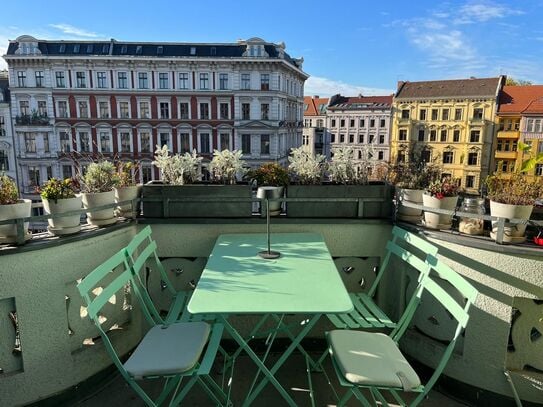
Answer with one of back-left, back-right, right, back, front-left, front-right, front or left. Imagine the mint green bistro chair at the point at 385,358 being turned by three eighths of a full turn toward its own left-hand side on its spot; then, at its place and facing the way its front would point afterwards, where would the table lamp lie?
back

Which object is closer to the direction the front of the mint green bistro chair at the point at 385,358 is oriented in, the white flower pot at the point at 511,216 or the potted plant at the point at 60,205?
the potted plant

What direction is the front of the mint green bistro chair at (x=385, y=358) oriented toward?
to the viewer's left

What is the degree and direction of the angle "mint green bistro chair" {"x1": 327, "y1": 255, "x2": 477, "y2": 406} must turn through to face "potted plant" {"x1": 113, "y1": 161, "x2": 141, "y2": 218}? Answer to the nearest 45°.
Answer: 0° — it already faces it

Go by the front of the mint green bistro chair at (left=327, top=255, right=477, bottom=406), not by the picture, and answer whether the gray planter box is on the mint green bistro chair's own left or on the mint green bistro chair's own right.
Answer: on the mint green bistro chair's own right

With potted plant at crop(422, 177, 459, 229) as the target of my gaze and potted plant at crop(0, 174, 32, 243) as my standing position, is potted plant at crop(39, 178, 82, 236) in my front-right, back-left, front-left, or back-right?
front-left

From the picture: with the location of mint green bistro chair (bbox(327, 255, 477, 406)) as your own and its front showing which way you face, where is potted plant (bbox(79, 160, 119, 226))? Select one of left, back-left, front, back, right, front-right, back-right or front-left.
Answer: front

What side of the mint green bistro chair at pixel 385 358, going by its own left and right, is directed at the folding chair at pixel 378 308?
right

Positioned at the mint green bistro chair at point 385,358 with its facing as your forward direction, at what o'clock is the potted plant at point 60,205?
The potted plant is roughly at 12 o'clock from the mint green bistro chair.

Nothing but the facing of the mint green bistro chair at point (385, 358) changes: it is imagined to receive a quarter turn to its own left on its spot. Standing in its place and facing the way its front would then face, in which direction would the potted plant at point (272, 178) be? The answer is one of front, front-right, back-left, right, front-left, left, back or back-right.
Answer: back-right

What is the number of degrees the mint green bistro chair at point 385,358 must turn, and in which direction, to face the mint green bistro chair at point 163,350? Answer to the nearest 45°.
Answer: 0° — it already faces it

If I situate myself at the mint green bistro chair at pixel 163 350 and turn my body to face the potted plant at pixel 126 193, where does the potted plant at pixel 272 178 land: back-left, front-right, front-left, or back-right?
front-right

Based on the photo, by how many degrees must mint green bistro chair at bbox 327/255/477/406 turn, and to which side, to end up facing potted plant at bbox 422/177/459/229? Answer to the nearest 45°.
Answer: approximately 90° to its right

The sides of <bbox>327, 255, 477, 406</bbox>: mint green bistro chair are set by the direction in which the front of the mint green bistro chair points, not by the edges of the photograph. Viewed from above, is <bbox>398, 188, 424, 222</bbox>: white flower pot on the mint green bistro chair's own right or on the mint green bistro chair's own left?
on the mint green bistro chair's own right

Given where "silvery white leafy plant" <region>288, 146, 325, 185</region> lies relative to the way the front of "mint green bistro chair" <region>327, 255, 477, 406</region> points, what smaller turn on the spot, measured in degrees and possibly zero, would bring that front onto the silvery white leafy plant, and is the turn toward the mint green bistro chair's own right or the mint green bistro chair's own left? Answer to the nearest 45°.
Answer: approximately 45° to the mint green bistro chair's own right

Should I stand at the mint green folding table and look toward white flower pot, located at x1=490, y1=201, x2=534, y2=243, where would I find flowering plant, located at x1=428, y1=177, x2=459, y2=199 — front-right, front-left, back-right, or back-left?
front-left
